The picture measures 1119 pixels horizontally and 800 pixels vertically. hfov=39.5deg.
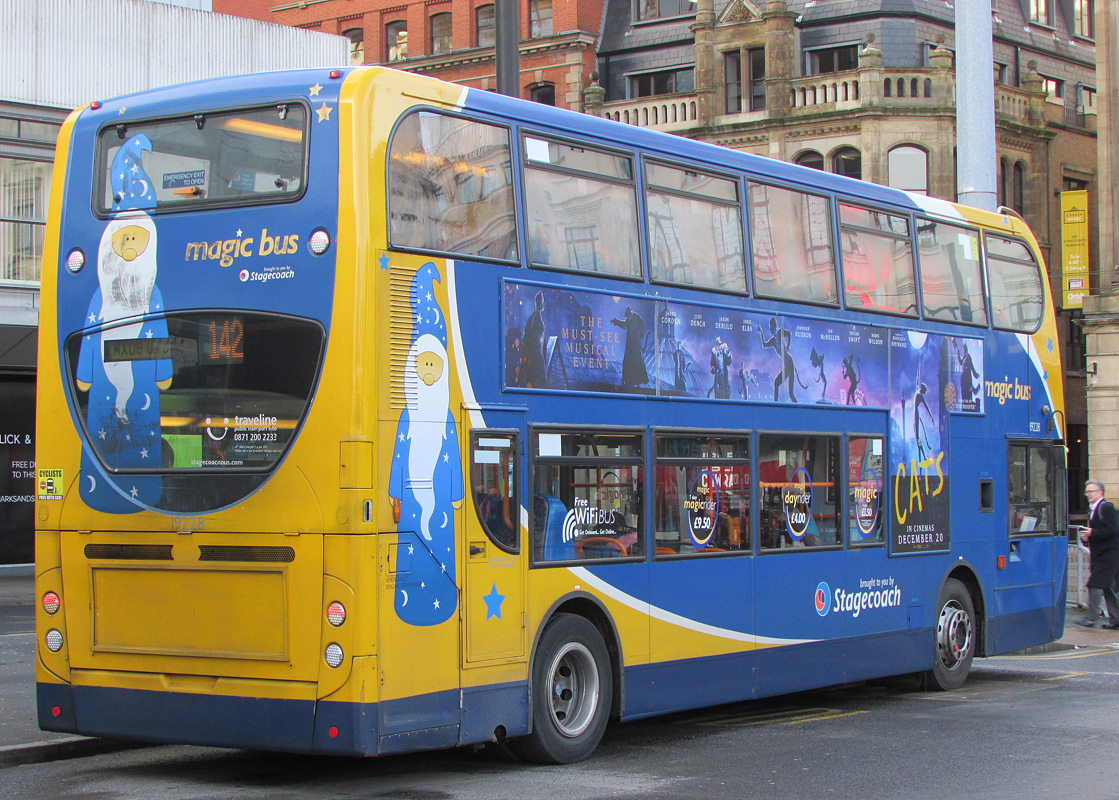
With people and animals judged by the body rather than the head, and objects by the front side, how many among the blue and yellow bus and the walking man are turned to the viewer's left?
1

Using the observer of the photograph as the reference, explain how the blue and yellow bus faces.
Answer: facing away from the viewer and to the right of the viewer

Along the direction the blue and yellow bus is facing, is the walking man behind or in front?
in front

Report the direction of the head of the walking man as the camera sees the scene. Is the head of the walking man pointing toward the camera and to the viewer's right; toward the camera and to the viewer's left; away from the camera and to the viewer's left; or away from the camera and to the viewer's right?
toward the camera and to the viewer's left

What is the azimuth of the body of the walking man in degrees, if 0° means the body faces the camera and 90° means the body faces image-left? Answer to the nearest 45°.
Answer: approximately 90°

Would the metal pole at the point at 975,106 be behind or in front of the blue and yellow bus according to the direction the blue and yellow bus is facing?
in front

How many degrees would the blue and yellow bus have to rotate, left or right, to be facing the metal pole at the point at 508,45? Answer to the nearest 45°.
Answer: approximately 45° to its left
